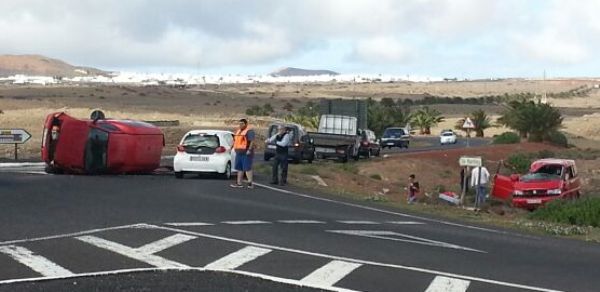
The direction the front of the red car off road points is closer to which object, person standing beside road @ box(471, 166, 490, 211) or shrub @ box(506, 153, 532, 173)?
the person standing beside road

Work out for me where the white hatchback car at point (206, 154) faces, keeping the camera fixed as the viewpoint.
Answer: facing away from the viewer

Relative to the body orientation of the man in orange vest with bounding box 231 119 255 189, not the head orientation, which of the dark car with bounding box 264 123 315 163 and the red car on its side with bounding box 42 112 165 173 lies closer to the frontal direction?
the red car on its side

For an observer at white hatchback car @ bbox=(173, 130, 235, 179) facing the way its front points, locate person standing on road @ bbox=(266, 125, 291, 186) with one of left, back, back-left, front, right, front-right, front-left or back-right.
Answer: back-right

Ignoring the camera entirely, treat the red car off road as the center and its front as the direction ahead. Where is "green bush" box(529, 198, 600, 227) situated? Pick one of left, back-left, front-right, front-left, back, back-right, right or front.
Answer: front-left

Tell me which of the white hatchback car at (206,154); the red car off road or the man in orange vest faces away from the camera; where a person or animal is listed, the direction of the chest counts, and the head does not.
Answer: the white hatchback car
